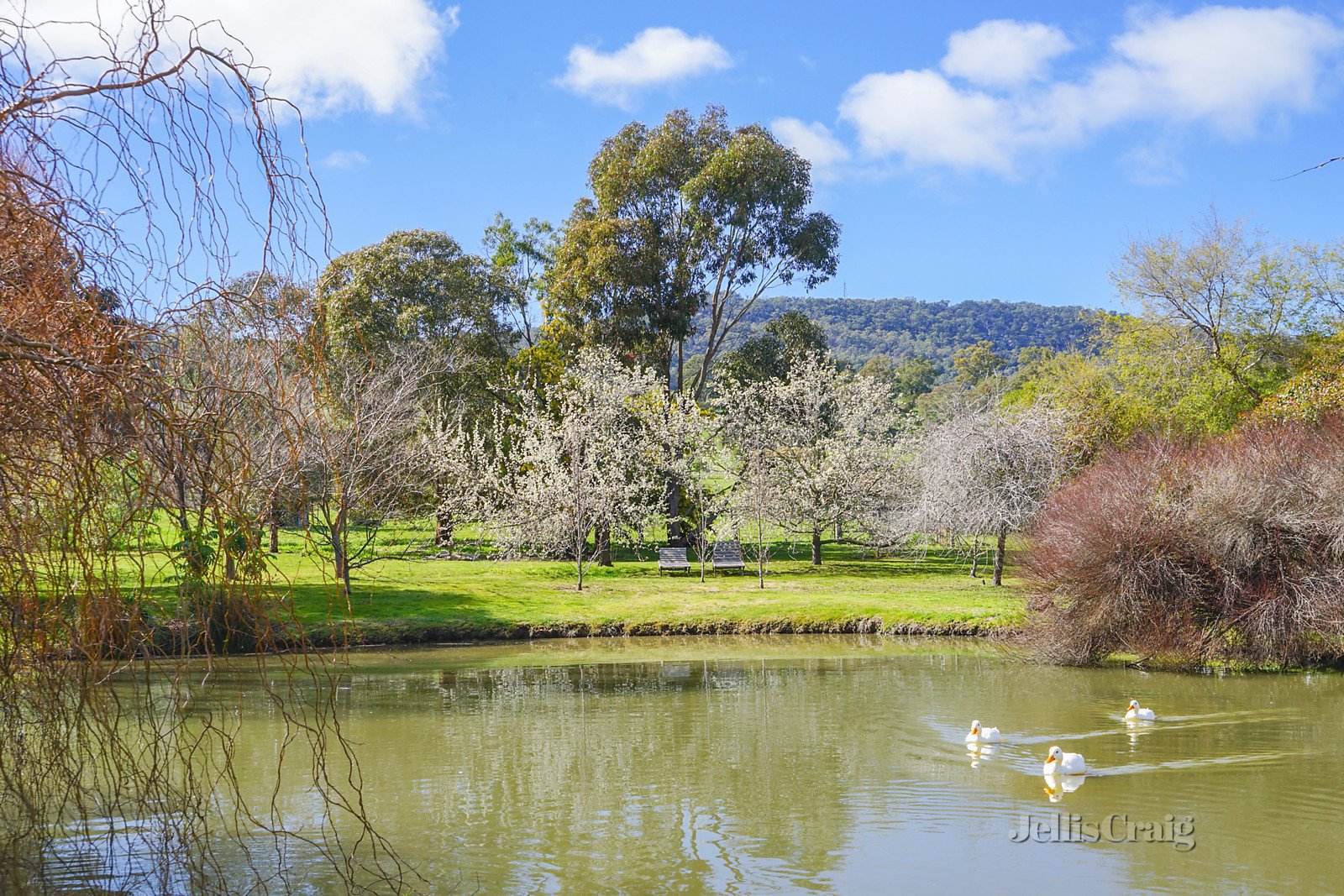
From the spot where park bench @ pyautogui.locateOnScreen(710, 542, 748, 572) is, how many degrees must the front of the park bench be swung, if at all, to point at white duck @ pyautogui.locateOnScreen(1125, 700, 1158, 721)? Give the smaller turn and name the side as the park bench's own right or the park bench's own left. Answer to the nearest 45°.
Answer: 0° — it already faces it

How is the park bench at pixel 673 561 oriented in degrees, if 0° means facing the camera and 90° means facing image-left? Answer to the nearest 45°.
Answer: approximately 0°

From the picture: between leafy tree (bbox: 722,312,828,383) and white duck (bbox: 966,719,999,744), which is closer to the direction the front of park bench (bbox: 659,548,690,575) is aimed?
the white duck

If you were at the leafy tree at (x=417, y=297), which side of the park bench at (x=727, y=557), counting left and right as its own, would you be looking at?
right

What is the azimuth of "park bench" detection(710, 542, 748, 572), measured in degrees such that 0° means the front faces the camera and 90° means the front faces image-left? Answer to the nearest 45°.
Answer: approximately 0°

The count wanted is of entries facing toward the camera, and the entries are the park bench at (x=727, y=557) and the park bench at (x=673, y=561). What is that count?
2

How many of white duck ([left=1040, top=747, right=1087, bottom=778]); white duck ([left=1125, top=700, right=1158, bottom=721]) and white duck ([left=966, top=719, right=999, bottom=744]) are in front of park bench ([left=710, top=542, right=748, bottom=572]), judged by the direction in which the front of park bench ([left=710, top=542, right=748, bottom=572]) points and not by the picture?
3
